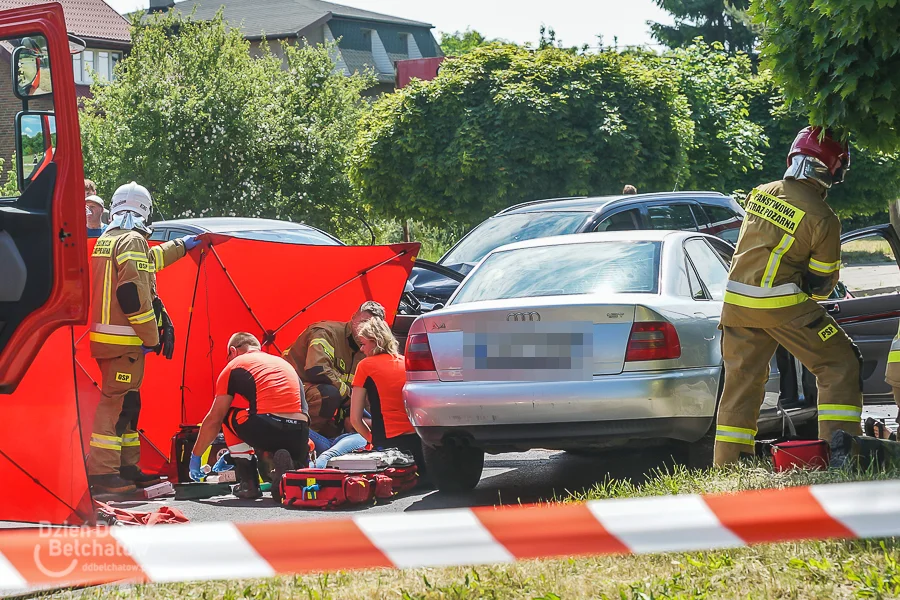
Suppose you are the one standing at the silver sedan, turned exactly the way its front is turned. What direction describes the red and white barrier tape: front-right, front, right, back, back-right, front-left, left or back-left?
back

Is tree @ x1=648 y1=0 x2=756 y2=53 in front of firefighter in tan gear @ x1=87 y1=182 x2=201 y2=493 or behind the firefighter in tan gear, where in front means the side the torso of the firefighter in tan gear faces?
in front

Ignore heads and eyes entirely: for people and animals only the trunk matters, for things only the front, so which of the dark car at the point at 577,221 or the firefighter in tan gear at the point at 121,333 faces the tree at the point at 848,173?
the firefighter in tan gear

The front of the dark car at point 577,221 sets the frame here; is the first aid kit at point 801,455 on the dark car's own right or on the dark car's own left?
on the dark car's own left

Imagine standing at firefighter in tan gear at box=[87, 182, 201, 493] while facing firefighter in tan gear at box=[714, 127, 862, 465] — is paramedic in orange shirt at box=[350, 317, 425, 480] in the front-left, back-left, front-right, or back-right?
front-left

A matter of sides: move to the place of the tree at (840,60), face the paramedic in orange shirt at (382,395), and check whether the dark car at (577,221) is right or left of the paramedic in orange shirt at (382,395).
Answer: right

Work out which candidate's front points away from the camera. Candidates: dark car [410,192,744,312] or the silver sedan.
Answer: the silver sedan

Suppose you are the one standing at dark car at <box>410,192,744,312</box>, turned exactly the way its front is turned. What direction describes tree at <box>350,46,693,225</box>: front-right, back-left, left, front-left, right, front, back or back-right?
back-right

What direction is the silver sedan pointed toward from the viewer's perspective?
away from the camera

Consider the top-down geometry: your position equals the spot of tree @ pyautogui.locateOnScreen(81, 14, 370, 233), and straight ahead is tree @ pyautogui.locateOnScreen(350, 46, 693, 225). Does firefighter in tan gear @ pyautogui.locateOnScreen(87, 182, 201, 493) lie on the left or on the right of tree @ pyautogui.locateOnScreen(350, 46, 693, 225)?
right

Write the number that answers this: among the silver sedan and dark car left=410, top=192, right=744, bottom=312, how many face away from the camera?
1

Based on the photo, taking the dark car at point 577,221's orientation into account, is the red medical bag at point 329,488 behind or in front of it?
in front

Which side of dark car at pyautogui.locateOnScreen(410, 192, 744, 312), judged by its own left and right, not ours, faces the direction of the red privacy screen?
front

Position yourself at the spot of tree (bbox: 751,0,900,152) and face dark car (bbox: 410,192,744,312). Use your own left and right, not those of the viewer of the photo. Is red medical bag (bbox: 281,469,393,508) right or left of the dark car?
left

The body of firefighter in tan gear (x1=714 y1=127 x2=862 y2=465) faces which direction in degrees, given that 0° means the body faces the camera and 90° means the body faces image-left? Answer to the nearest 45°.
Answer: approximately 225°

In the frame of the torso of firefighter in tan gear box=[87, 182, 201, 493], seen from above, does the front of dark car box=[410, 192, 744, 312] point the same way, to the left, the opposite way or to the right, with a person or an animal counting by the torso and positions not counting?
the opposite way
